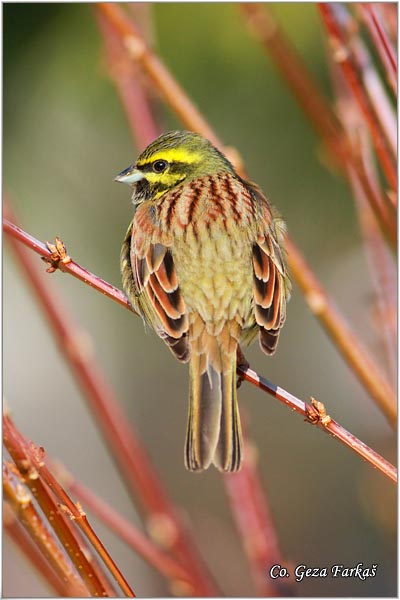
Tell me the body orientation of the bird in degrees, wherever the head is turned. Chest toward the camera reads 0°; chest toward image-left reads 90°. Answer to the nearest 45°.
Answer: approximately 180°
